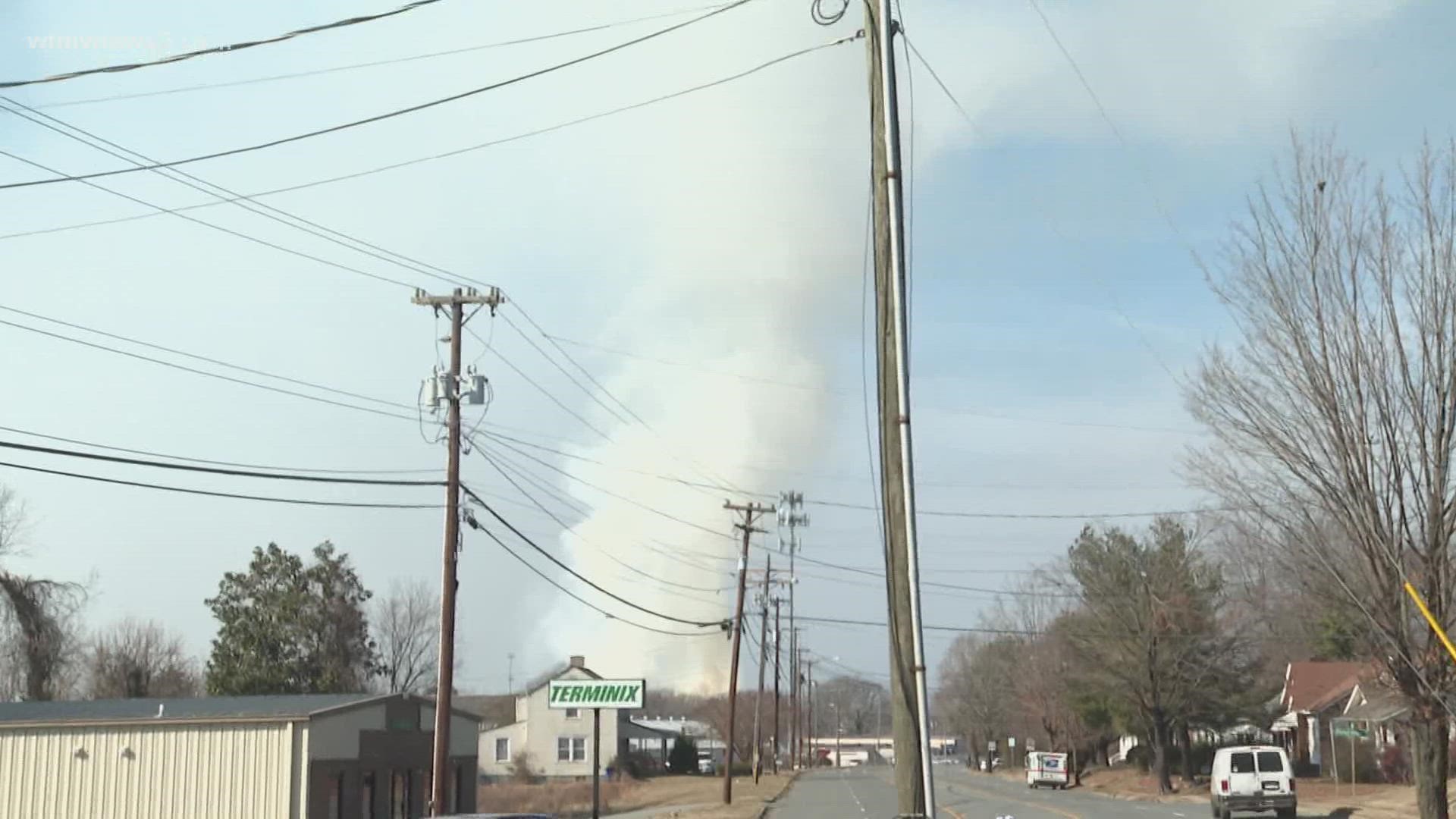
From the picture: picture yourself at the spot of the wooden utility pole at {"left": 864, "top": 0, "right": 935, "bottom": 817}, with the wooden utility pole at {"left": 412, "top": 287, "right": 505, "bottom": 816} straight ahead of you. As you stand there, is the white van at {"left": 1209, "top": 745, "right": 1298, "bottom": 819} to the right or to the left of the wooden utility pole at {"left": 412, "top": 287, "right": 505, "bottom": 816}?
right

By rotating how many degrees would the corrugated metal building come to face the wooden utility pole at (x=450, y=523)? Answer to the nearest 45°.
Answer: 0° — it already faces it

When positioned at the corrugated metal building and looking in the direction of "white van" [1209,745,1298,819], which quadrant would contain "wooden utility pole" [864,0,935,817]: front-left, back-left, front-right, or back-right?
front-right

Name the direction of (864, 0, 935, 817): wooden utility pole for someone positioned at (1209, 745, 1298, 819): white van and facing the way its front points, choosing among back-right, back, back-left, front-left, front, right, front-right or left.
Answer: back

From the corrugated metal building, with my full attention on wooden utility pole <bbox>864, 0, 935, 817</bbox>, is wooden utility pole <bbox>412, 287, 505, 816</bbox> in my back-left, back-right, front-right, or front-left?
front-left

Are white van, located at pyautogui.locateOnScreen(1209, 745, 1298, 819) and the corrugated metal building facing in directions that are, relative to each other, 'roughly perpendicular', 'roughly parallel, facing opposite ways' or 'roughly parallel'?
roughly perpendicular

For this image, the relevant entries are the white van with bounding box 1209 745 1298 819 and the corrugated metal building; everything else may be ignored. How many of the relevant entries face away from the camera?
1

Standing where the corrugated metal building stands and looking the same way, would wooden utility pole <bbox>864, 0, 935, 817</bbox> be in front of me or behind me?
in front

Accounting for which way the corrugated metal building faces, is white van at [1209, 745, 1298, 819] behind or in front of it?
in front

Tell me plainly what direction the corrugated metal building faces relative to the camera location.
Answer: facing the viewer and to the right of the viewer

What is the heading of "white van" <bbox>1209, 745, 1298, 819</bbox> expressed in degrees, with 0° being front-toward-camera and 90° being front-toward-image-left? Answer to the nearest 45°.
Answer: approximately 180°

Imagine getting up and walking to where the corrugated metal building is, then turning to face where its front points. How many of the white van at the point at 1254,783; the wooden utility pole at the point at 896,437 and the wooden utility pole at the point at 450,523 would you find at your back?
0
